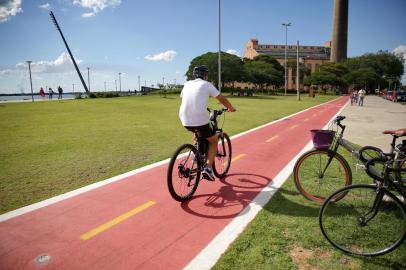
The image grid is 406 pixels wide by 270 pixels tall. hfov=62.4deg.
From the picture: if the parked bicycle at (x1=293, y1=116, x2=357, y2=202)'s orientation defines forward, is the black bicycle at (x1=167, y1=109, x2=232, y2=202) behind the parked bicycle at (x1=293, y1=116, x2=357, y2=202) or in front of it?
in front

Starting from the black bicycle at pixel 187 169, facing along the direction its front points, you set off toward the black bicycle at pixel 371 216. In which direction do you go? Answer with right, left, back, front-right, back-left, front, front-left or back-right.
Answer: right

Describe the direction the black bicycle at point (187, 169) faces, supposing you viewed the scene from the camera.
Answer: facing away from the viewer and to the right of the viewer

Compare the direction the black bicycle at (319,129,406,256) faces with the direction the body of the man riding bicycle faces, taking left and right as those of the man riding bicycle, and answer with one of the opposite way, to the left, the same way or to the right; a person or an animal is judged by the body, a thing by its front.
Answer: to the left

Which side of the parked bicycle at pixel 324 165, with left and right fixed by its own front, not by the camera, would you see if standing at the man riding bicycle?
front

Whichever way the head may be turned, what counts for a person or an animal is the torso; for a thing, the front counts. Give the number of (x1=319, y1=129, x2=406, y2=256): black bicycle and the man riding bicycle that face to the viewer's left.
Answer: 1

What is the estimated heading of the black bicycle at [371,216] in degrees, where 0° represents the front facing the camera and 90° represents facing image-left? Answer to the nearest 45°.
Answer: approximately 90°

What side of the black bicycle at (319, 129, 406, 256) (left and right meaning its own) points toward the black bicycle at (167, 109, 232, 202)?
front

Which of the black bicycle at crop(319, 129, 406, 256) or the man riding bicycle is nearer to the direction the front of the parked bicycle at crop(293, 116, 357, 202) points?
the man riding bicycle

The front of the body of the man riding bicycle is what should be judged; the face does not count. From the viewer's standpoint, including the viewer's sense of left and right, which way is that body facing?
facing away from the viewer and to the right of the viewer

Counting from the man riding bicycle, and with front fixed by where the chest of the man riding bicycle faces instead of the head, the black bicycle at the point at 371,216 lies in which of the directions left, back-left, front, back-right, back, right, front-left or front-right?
right

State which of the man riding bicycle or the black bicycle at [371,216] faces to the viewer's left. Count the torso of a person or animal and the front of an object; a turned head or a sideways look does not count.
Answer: the black bicycle

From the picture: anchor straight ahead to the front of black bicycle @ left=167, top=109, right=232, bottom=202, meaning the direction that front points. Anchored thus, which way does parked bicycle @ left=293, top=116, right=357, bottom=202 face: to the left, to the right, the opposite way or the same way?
to the left

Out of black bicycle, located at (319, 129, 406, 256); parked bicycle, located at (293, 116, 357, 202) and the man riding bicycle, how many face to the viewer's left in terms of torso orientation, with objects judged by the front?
2

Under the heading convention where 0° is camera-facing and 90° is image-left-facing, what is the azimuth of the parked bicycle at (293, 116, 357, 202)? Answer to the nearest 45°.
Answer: approximately 90°
